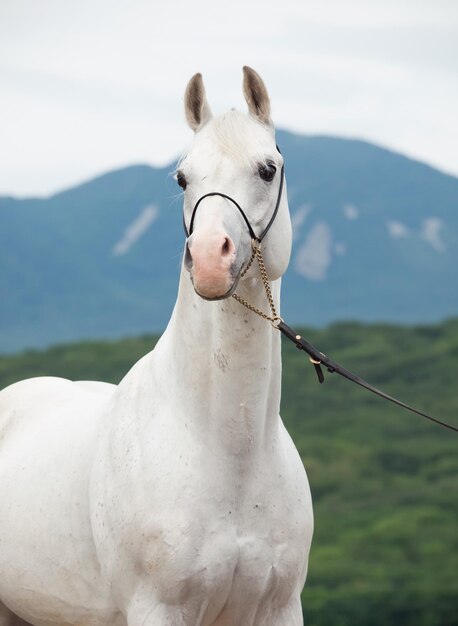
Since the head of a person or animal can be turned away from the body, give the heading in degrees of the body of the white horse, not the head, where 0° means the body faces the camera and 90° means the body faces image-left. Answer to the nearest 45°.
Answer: approximately 315°
